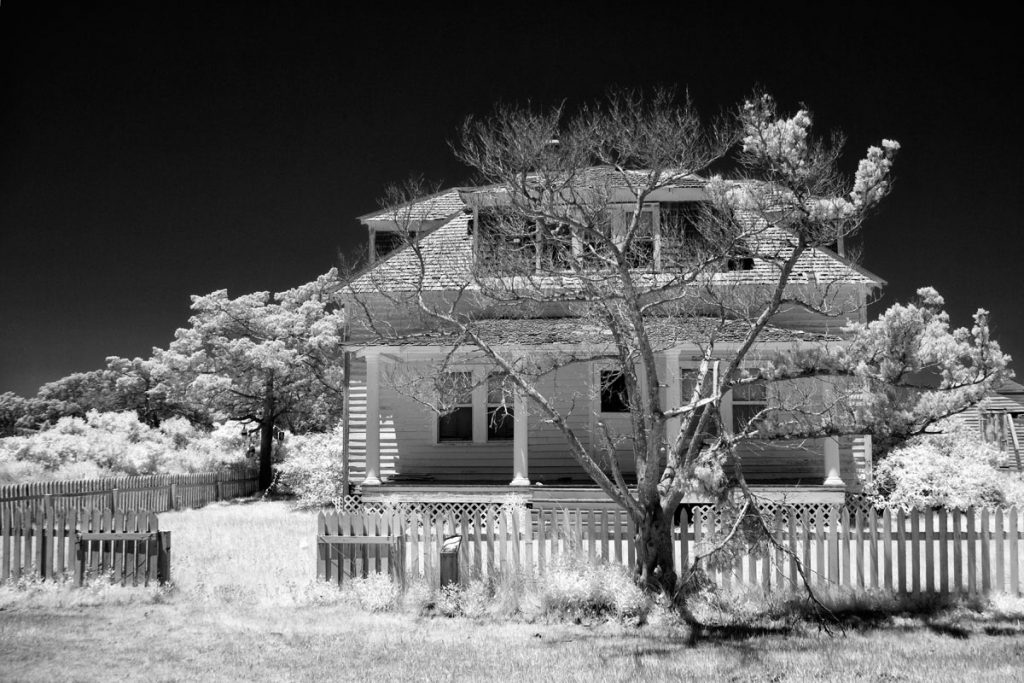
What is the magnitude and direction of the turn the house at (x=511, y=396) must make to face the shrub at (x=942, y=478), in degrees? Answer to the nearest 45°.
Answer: approximately 90° to its left

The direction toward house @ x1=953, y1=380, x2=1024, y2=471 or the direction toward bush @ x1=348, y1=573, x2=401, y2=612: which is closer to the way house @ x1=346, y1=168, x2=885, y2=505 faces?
the bush

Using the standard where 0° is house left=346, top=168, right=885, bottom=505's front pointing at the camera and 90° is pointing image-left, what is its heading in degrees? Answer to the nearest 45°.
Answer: approximately 0°

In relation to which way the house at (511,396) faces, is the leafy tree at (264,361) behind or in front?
behind

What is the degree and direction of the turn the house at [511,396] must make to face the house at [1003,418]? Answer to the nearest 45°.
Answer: approximately 135° to its left

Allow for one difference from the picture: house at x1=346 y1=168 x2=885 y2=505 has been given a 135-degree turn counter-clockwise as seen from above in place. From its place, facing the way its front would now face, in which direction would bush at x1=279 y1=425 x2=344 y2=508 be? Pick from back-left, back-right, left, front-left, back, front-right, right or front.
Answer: left
